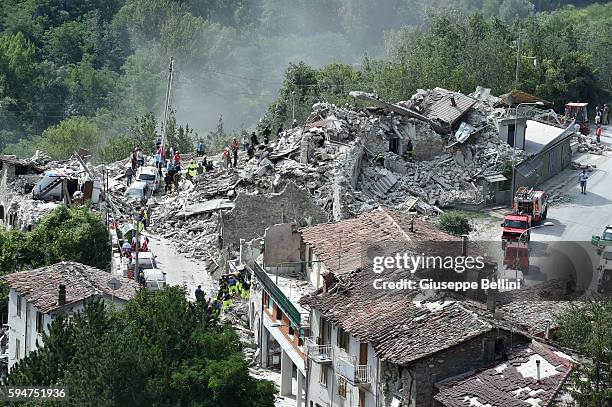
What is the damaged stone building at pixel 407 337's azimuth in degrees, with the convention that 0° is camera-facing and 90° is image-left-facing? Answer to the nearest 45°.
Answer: approximately 45°

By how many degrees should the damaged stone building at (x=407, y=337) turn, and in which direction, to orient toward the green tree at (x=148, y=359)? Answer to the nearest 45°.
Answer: approximately 45° to its right
